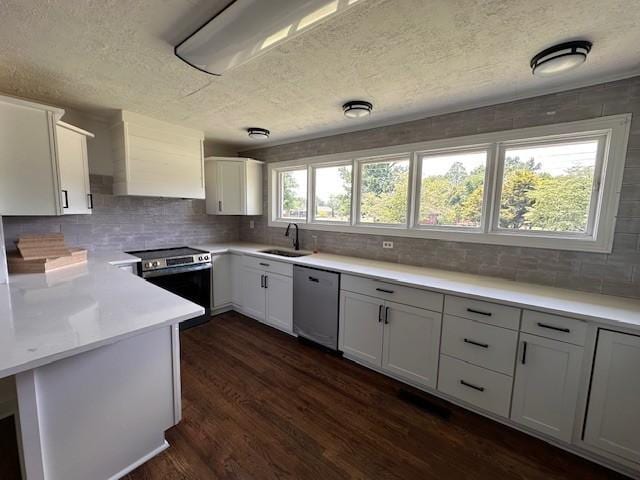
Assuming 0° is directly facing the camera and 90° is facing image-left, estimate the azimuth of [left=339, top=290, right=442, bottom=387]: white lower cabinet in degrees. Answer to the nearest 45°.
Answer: approximately 45°

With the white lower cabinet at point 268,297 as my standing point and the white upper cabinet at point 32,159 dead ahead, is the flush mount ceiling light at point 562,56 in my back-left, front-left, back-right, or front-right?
back-left

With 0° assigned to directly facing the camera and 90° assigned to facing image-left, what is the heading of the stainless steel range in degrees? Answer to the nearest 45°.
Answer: approximately 315°

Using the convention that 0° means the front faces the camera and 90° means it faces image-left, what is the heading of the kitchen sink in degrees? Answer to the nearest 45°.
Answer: approximately 45°

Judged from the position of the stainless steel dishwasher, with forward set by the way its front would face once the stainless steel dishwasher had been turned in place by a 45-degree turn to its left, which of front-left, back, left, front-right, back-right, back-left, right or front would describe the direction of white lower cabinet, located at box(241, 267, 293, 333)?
back-right

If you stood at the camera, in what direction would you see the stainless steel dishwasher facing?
facing the viewer and to the left of the viewer

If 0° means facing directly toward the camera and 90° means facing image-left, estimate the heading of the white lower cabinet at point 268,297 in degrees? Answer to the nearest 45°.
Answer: approximately 45°
